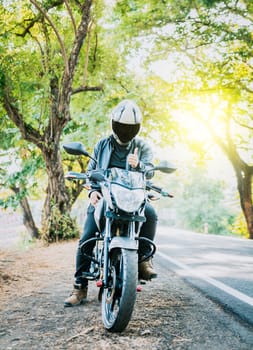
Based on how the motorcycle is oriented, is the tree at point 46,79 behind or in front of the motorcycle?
behind

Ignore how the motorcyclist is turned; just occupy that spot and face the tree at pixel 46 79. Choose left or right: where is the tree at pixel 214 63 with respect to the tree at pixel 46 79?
right

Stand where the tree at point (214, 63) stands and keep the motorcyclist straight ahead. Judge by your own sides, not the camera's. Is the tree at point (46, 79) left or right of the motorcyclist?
right

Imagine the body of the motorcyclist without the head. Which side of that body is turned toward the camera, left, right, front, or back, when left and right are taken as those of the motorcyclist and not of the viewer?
front

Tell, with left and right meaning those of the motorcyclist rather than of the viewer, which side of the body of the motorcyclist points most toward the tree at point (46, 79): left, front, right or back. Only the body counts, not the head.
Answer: back

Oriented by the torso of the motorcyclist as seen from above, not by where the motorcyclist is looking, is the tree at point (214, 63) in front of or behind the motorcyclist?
behind
